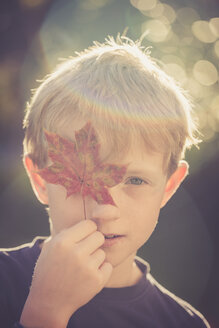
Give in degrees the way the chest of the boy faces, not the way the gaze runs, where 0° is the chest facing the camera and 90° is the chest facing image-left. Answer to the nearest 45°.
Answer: approximately 0°
